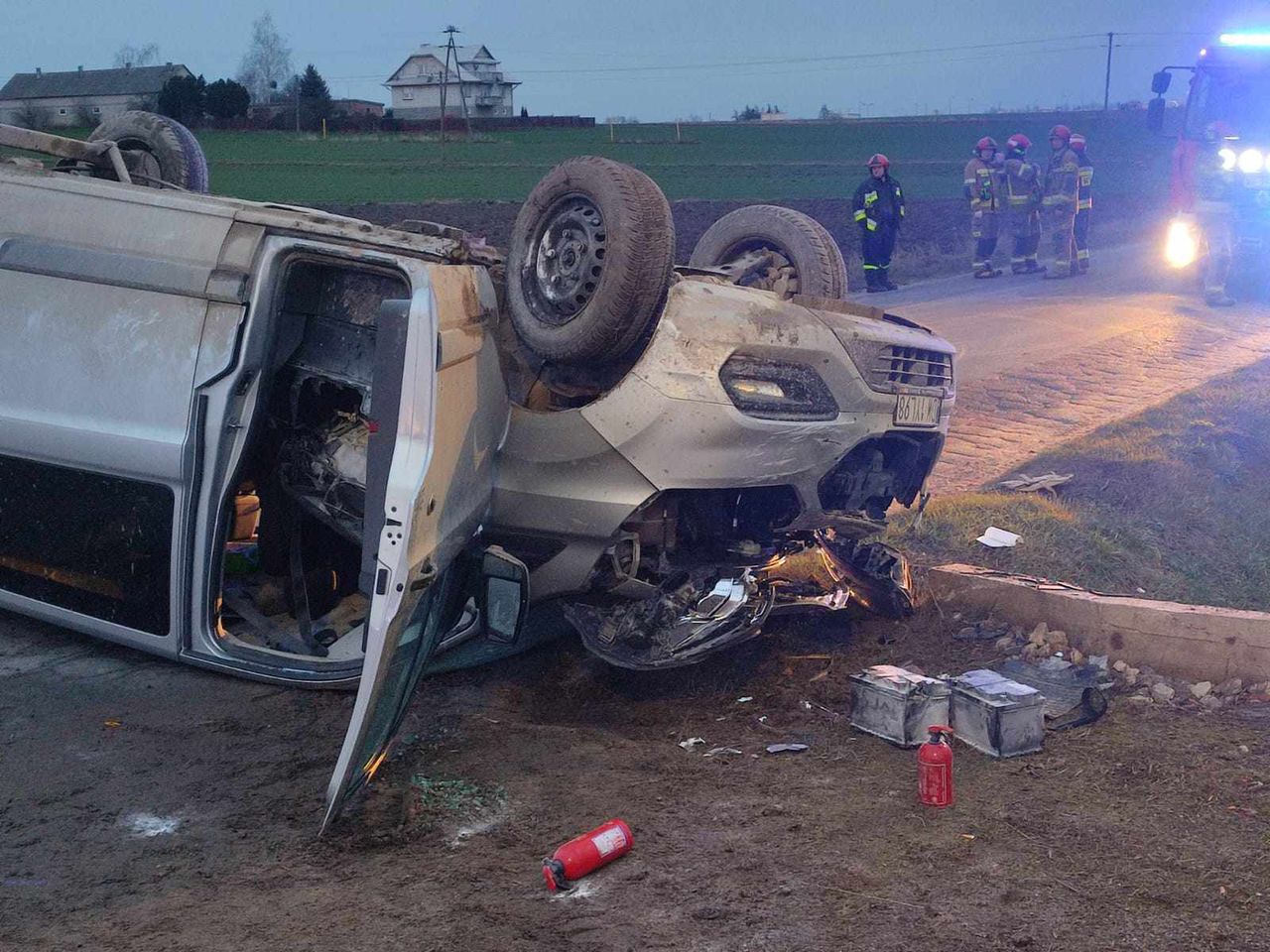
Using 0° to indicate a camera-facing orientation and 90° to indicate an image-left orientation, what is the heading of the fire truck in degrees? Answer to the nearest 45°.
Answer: approximately 0°

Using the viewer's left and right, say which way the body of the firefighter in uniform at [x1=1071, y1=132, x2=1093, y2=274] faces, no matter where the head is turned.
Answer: facing to the left of the viewer

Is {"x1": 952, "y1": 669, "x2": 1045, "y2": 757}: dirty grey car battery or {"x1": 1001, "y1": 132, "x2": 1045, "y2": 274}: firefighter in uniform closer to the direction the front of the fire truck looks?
the dirty grey car battery

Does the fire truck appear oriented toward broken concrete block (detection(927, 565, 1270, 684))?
yes

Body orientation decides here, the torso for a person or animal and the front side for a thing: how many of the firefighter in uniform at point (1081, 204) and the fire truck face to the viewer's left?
1

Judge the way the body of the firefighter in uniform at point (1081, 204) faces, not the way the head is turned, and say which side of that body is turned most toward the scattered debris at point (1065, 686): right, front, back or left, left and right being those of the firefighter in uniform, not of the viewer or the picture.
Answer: left

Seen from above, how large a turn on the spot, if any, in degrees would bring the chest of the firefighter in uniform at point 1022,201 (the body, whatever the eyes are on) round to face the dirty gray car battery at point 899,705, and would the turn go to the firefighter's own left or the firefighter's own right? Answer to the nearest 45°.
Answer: approximately 45° to the firefighter's own right

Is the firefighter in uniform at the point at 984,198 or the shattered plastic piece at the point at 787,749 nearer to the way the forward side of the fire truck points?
the shattered plastic piece
